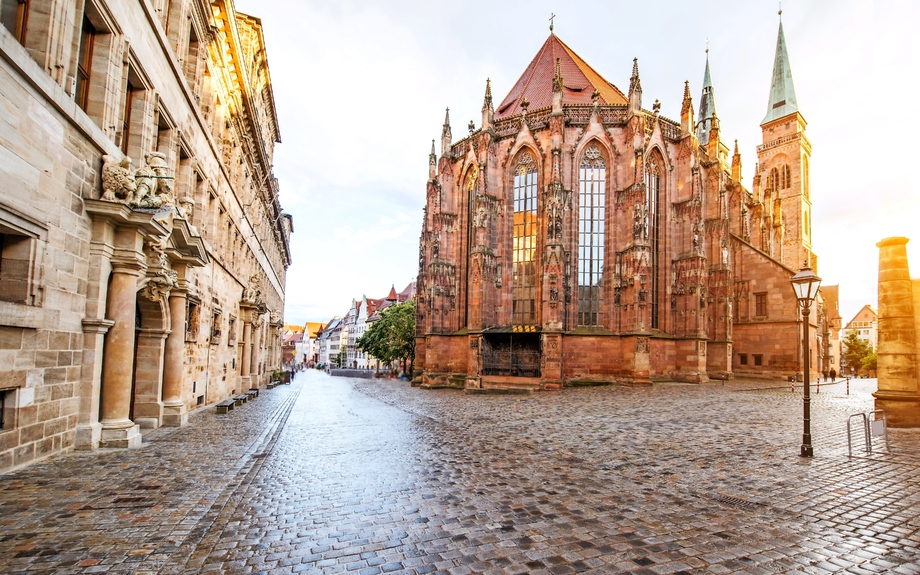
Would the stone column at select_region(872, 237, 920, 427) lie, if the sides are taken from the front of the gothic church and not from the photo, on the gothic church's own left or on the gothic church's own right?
on the gothic church's own right

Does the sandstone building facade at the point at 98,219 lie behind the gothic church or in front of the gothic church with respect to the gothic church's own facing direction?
behind

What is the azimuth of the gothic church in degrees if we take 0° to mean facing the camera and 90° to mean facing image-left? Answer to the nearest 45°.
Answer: approximately 225°

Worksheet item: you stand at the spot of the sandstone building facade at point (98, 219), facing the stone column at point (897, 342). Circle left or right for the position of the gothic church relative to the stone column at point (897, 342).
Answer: left

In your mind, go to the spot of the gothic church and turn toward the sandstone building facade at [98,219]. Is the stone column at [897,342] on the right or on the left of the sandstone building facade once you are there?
left
